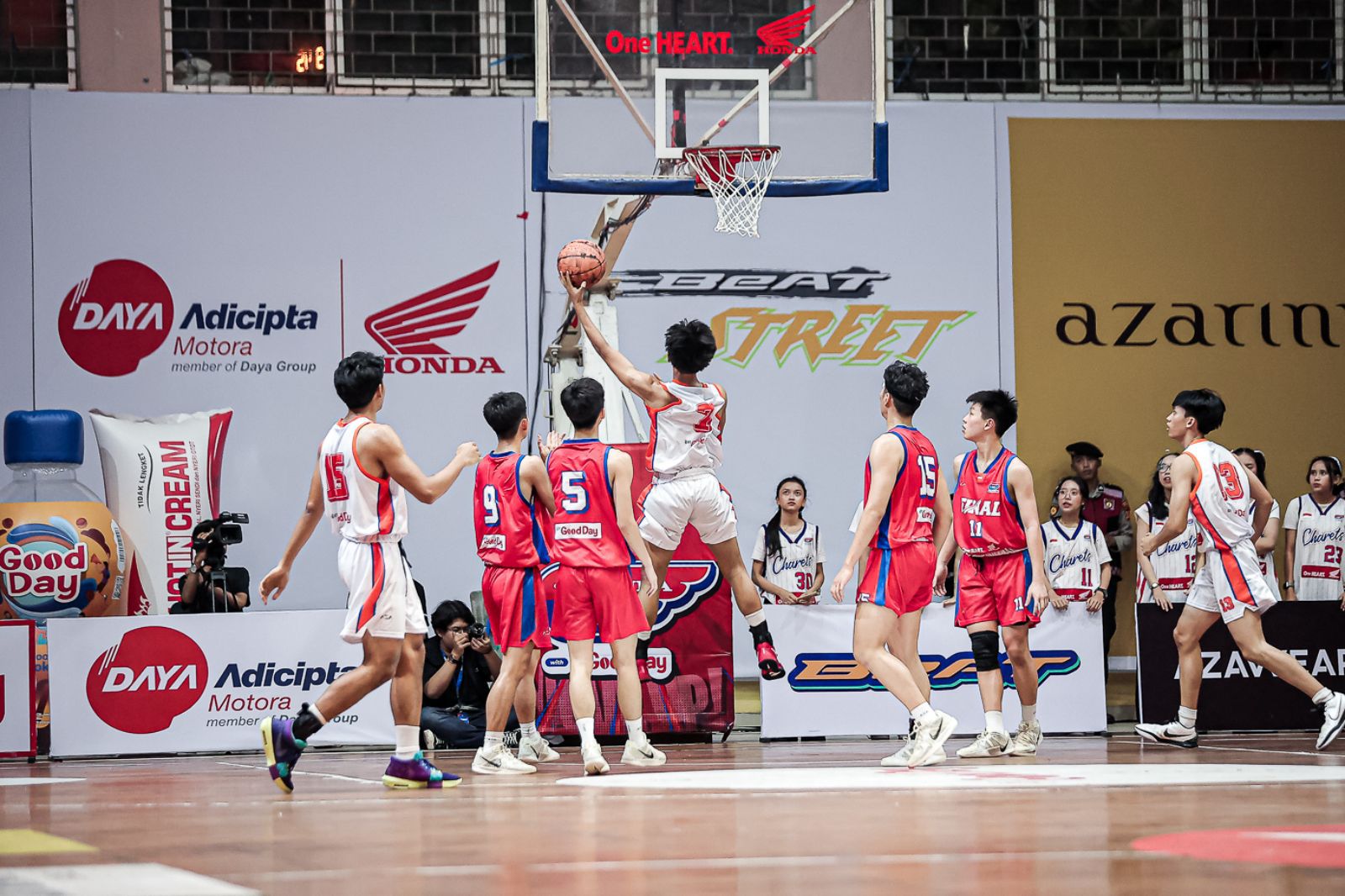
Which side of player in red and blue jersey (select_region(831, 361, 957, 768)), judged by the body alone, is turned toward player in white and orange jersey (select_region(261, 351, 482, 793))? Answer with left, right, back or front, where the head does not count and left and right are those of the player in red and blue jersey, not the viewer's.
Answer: left

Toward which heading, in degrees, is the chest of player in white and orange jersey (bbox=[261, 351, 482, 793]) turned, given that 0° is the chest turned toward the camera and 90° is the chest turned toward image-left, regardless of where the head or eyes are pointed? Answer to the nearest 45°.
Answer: approximately 225°

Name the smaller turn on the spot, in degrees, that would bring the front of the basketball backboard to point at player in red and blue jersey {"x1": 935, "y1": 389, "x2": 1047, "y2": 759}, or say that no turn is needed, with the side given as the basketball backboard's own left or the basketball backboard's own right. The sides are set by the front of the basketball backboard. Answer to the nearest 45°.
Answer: approximately 45° to the basketball backboard's own left

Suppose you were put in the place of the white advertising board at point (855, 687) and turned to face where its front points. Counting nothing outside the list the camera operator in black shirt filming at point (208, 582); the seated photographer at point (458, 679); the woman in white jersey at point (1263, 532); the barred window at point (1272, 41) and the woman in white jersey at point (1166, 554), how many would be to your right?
2

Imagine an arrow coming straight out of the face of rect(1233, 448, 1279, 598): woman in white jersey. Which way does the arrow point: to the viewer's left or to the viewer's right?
to the viewer's left

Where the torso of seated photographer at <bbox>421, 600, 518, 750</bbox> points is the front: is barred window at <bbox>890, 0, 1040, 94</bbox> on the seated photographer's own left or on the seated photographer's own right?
on the seated photographer's own left

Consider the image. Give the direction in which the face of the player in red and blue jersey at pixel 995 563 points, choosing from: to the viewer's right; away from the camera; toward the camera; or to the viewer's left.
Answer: to the viewer's left

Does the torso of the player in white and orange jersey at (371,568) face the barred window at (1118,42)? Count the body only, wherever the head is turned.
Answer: yes

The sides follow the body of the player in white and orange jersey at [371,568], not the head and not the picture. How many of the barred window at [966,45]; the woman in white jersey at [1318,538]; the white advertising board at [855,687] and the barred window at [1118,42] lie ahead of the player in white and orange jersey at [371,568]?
4

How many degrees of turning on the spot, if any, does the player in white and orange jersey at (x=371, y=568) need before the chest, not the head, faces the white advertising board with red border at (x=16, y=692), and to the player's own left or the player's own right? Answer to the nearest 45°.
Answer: approximately 90° to the player's own left

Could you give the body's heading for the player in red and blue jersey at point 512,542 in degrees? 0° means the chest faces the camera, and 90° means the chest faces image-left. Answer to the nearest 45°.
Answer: approximately 225°
